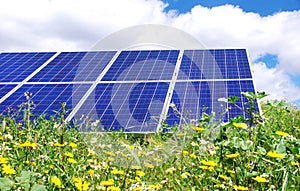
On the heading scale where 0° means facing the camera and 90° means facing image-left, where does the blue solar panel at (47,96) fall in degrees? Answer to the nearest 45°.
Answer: approximately 0°

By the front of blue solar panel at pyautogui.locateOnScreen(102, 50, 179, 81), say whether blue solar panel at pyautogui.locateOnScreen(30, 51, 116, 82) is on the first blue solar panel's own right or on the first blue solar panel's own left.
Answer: on the first blue solar panel's own right

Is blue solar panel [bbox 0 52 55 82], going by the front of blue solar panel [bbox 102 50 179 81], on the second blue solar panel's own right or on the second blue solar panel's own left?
on the second blue solar panel's own right

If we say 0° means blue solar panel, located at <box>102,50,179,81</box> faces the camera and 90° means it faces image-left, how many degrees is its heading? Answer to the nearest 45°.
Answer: approximately 0°

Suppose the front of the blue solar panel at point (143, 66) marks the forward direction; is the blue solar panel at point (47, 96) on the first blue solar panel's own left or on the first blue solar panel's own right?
on the first blue solar panel's own right

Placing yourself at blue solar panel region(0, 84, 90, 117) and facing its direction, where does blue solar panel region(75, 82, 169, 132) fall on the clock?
blue solar panel region(75, 82, 169, 132) is roughly at 10 o'clock from blue solar panel region(0, 84, 90, 117).

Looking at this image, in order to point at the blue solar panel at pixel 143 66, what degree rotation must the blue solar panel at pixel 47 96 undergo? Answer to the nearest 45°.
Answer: approximately 90° to its left

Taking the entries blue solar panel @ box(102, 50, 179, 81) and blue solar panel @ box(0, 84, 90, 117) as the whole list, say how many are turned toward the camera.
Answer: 2
